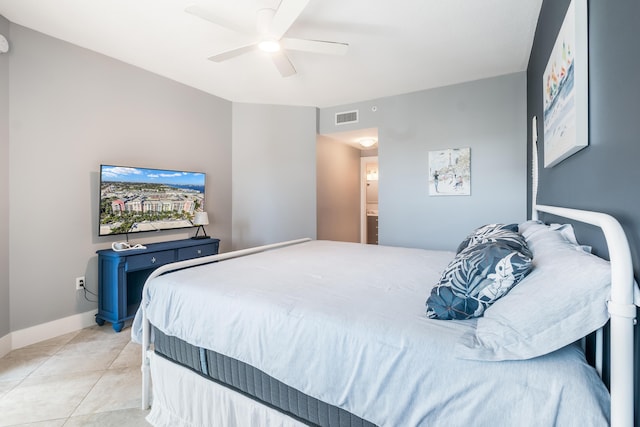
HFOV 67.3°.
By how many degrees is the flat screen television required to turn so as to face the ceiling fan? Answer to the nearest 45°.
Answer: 0° — it already faces it

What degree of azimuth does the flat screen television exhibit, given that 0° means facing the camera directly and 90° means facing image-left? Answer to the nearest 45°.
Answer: approximately 315°

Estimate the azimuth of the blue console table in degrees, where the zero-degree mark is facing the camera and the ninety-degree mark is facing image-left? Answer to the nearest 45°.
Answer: approximately 315°

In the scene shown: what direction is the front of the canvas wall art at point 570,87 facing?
to the viewer's left

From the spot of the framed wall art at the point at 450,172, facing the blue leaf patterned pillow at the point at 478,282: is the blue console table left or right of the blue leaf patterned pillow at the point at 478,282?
right
